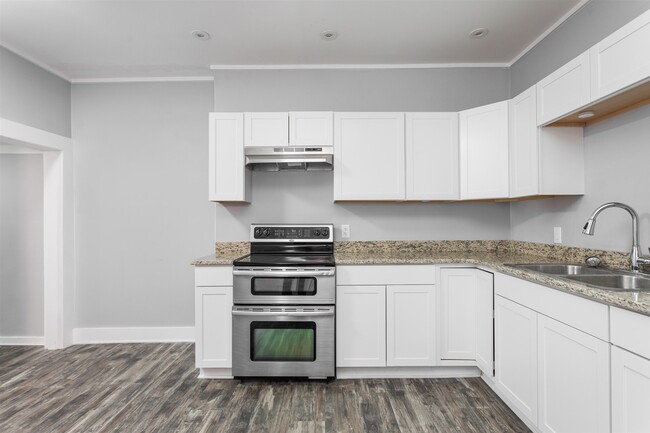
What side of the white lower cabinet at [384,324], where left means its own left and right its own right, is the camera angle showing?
front

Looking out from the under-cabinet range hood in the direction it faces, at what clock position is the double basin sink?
The double basin sink is roughly at 10 o'clock from the under-cabinet range hood.

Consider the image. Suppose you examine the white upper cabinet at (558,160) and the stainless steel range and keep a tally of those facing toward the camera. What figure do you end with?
1

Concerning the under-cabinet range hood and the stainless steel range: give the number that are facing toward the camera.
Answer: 2

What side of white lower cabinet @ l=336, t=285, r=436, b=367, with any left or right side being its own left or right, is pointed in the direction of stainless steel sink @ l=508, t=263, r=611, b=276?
left

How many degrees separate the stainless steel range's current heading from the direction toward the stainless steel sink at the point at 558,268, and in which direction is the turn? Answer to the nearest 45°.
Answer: approximately 90° to its left

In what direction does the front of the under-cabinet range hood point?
toward the camera

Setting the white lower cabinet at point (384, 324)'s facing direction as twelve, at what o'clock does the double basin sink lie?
The double basin sink is roughly at 10 o'clock from the white lower cabinet.

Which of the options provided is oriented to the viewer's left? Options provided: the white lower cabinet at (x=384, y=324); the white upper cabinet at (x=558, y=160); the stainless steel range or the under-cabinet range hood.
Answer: the white upper cabinet

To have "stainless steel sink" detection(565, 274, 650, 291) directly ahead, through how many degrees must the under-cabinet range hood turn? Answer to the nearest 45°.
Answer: approximately 45° to its left

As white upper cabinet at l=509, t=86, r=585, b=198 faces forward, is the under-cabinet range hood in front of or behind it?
in front

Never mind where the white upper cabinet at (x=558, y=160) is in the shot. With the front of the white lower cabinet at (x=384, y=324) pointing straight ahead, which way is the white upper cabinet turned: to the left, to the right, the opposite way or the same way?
to the right

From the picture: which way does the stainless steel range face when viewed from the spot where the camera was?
facing the viewer

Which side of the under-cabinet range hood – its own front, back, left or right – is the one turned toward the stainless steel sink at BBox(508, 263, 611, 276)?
left

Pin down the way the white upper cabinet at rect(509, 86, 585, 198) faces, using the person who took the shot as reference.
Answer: facing to the left of the viewer
